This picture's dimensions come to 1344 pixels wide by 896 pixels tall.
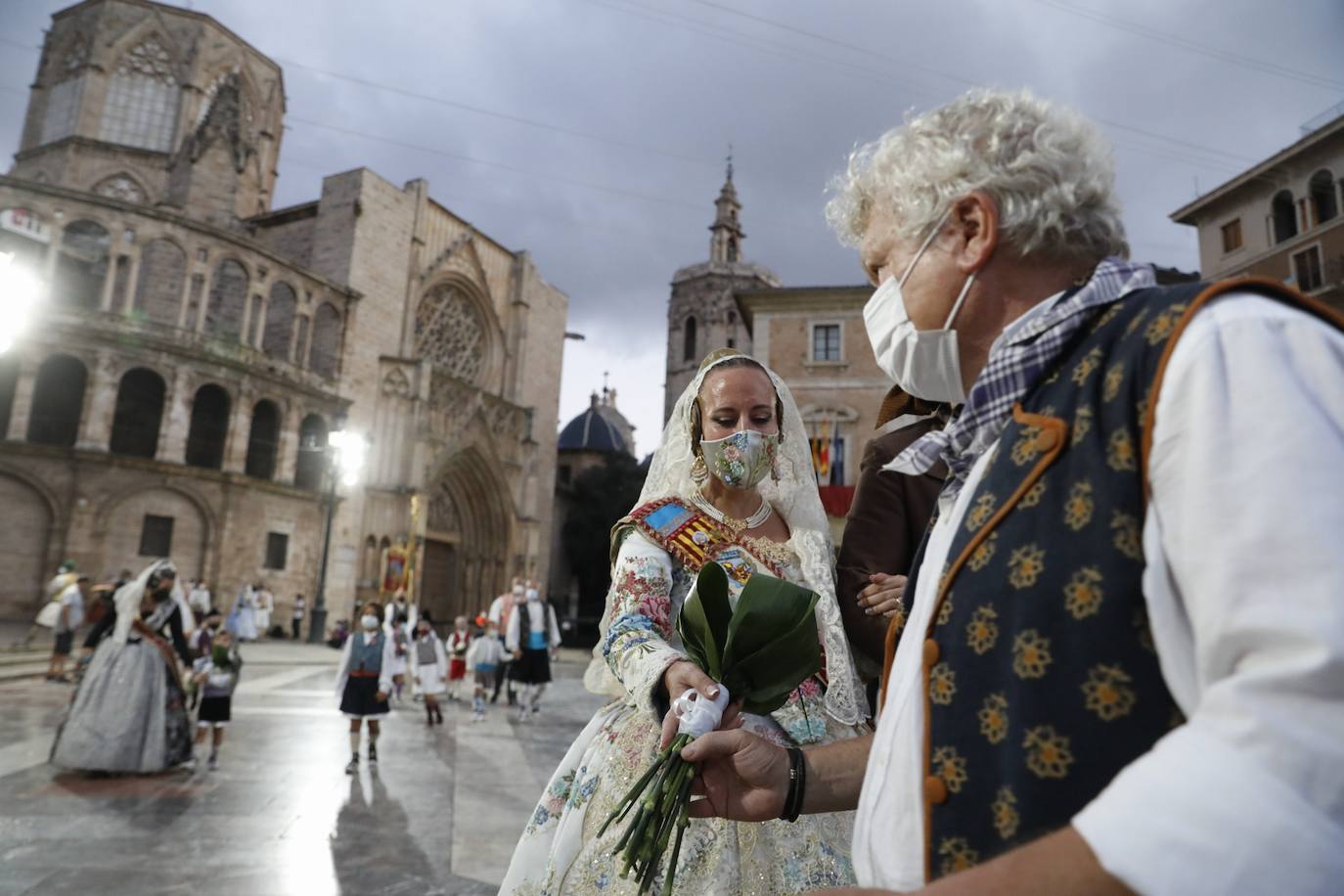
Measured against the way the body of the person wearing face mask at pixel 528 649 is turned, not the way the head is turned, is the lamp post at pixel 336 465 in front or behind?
behind

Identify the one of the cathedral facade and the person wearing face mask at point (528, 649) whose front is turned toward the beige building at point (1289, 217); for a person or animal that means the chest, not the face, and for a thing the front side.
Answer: the cathedral facade

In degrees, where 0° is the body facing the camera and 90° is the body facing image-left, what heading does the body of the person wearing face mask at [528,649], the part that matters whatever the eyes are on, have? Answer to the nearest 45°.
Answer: approximately 0°

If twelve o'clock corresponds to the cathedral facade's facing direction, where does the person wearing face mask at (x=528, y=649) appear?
The person wearing face mask is roughly at 1 o'clock from the cathedral facade.

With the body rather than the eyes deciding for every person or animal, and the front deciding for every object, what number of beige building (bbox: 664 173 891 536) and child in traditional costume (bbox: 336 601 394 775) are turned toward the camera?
2

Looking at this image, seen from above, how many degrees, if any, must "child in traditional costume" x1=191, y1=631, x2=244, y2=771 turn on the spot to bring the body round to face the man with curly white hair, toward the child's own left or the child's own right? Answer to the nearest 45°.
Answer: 0° — they already face them

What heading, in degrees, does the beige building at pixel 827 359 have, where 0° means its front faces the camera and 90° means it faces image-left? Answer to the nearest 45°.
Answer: approximately 0°
